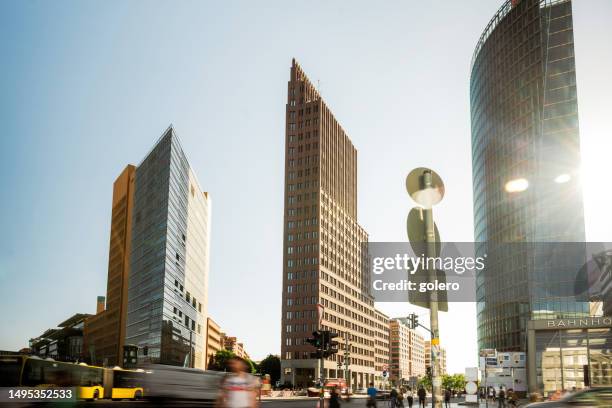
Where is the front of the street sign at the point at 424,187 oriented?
away from the camera

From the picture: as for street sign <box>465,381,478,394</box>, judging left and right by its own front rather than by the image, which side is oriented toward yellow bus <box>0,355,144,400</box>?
right
